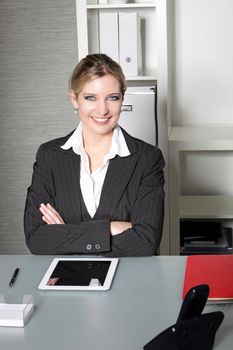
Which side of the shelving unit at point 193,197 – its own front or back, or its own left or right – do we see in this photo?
front

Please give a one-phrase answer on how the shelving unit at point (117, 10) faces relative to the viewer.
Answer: facing the viewer

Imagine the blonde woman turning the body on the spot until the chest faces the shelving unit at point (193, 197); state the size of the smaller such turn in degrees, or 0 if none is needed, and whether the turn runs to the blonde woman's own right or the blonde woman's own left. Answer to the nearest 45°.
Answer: approximately 135° to the blonde woman's own left

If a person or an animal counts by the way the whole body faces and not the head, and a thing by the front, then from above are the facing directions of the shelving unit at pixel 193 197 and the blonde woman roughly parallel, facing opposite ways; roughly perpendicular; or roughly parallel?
roughly parallel

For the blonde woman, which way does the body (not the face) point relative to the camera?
toward the camera

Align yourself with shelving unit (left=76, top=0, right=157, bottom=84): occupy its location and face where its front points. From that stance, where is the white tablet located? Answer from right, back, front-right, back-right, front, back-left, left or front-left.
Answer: front

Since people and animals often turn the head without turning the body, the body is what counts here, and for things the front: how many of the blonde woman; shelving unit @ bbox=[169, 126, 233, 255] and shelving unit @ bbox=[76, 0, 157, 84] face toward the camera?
3

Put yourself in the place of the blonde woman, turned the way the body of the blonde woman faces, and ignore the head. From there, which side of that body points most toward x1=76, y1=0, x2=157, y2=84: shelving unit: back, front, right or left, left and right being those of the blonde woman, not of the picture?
back

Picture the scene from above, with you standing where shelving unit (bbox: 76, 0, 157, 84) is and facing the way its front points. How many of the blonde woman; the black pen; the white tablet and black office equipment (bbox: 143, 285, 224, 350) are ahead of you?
4

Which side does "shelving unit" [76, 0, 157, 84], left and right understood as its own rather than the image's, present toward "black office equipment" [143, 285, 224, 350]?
front

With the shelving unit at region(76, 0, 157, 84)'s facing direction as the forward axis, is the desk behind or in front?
in front

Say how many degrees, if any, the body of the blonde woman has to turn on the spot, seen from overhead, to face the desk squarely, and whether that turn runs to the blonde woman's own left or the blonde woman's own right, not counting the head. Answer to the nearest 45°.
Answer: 0° — they already face it

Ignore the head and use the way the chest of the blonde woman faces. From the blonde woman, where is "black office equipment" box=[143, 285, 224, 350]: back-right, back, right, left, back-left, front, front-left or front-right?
front

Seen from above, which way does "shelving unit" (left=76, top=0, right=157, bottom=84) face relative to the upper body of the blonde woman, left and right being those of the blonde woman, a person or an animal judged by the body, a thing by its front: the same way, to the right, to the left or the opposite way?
the same way

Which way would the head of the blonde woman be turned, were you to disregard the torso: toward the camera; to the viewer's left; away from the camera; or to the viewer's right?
toward the camera

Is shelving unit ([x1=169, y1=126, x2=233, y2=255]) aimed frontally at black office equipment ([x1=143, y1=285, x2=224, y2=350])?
yes
